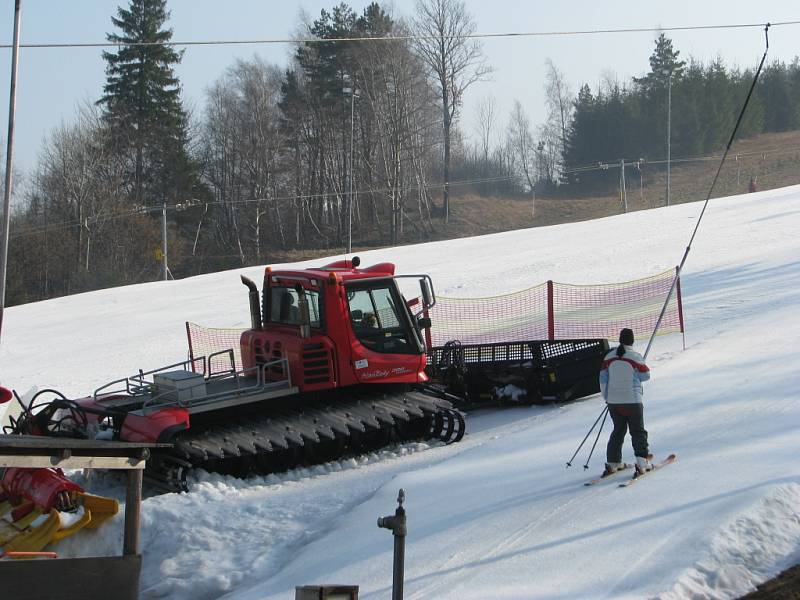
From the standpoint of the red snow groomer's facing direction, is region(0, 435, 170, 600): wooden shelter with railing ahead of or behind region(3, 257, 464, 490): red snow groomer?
behind

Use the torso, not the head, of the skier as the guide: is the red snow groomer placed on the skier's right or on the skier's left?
on the skier's left

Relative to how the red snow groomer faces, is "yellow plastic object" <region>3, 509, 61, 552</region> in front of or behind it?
behind

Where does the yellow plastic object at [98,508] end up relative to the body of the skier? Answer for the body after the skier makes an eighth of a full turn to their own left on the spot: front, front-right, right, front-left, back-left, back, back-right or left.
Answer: left

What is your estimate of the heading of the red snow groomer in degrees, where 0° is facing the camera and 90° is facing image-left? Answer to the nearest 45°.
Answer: approximately 225°

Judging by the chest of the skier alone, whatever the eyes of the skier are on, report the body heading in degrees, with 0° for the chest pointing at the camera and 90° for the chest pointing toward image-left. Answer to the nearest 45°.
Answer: approximately 225°

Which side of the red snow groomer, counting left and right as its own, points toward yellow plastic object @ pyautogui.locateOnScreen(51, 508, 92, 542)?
back

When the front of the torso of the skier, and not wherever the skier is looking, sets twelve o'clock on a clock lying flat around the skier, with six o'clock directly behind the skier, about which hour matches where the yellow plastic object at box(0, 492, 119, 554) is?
The yellow plastic object is roughly at 7 o'clock from the skier.

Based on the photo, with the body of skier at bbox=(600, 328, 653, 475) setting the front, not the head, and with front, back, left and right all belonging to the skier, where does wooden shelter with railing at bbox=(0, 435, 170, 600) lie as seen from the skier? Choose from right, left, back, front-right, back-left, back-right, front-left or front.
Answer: back

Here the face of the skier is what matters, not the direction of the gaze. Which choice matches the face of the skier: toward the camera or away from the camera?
away from the camera
